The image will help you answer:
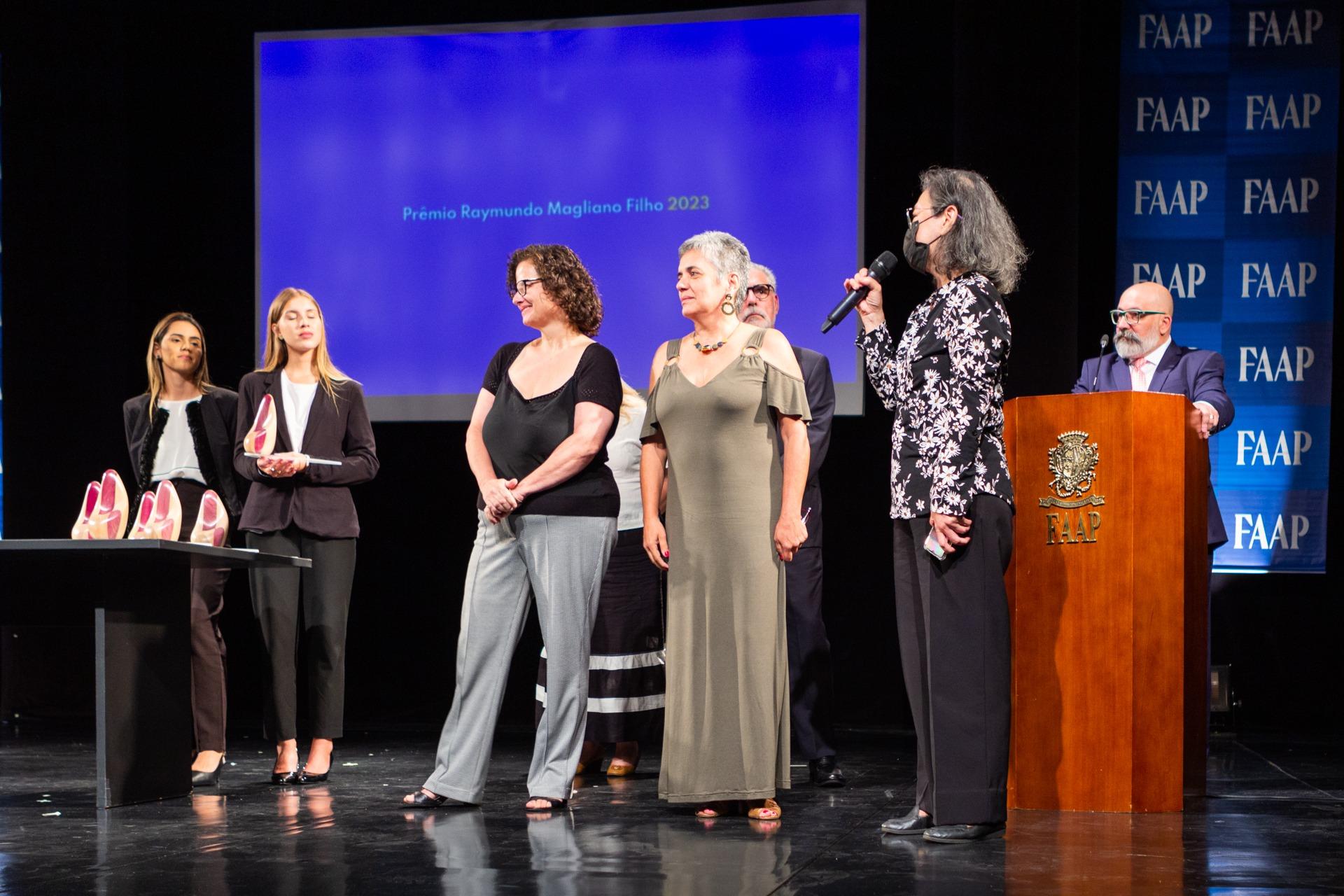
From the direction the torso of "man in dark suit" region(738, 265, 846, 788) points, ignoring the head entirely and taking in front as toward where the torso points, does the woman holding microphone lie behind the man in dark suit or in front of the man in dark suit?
in front

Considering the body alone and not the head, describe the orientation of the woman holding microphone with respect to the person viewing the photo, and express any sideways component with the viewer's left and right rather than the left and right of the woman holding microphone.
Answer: facing to the left of the viewer

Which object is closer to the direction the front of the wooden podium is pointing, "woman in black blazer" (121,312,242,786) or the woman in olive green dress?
the woman in olive green dress

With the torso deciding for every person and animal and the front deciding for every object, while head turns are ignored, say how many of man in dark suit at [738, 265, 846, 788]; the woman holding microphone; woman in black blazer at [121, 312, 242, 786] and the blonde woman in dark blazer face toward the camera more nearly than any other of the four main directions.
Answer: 3

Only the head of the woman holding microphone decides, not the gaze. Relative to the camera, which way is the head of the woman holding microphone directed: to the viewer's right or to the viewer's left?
to the viewer's left

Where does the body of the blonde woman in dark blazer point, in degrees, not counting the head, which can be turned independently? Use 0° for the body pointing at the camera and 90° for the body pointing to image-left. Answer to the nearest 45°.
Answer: approximately 0°

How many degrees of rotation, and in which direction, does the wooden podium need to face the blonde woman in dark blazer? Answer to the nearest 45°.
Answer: approximately 45° to its right

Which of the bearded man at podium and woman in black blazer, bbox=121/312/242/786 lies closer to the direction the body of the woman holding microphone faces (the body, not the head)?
the woman in black blazer
